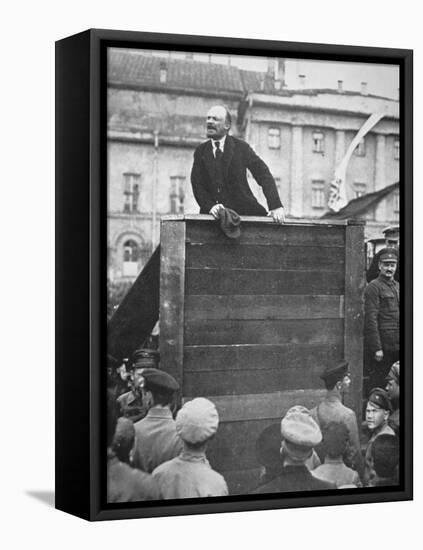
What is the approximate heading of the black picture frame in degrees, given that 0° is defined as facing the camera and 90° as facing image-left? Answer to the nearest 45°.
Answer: approximately 315°
